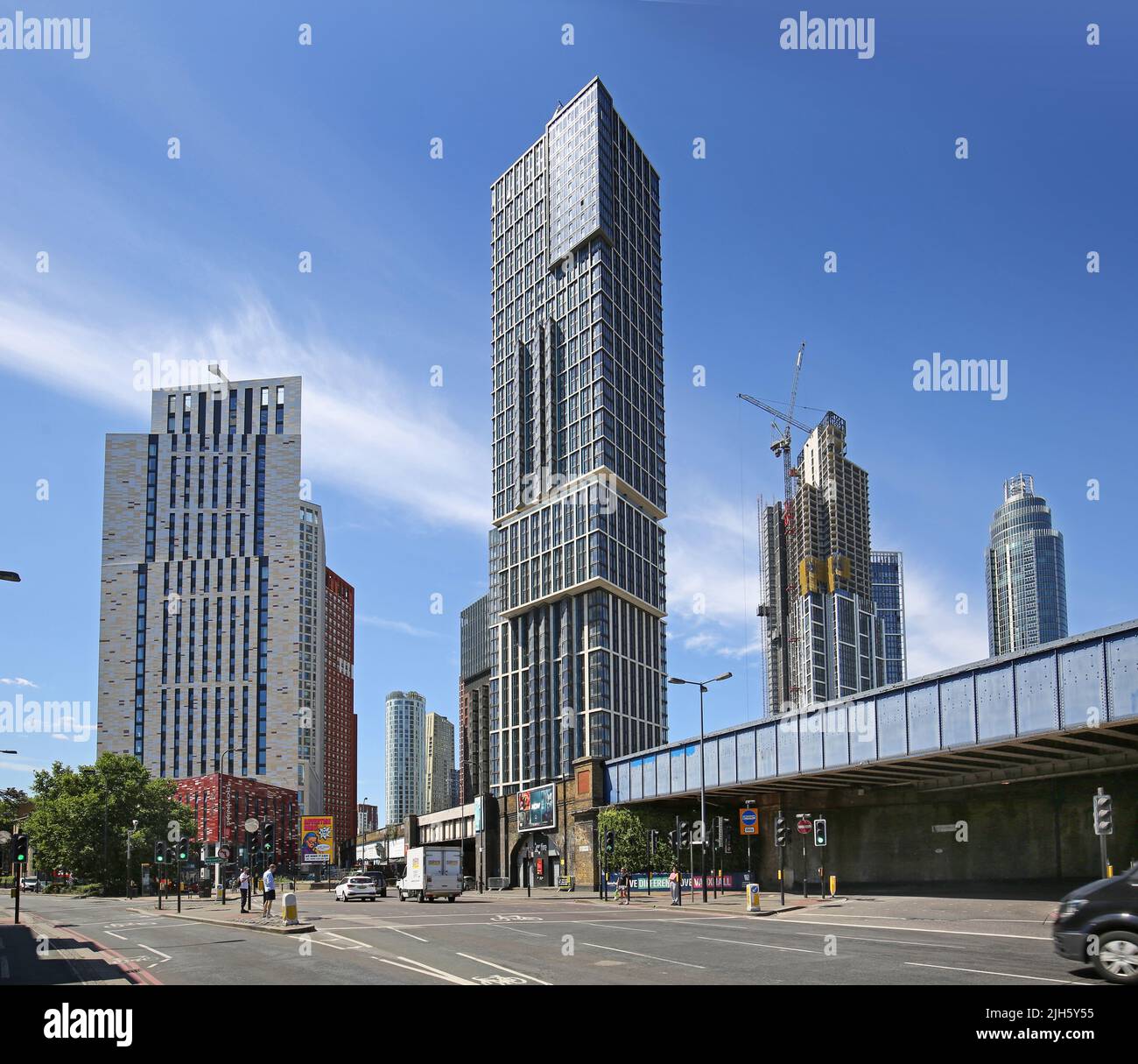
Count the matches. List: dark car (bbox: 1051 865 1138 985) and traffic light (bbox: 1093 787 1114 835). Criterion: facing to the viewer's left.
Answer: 1

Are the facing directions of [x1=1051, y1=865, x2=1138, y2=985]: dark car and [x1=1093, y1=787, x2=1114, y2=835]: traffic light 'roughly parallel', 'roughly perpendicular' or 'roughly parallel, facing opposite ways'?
roughly perpendicular

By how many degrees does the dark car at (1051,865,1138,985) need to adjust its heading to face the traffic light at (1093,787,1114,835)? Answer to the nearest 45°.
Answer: approximately 90° to its right

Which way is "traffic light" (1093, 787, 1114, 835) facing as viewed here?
toward the camera

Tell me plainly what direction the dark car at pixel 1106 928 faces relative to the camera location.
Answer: facing to the left of the viewer

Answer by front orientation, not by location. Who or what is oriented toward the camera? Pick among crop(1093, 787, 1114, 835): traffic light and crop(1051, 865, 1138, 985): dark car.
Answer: the traffic light

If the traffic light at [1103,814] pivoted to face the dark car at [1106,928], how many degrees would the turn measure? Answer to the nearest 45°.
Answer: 0° — it already faces it
